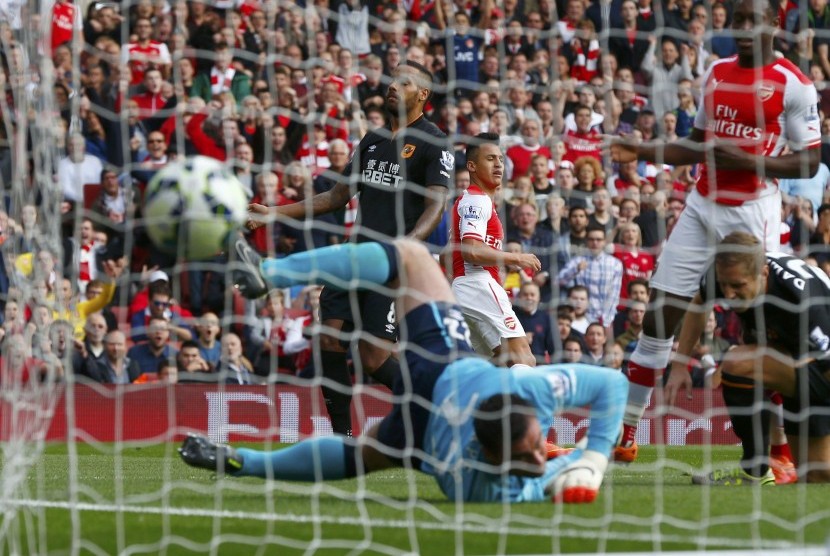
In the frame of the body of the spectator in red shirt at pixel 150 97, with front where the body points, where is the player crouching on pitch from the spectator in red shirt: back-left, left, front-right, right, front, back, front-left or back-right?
front-left

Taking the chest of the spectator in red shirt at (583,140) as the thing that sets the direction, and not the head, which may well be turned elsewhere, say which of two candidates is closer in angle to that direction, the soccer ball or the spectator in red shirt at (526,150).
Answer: the soccer ball

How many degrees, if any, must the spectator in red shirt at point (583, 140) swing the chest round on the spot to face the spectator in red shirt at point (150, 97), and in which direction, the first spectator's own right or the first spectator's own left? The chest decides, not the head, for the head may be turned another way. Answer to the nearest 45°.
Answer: approximately 45° to the first spectator's own right

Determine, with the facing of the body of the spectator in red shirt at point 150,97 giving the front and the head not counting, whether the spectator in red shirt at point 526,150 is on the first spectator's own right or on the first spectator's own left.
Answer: on the first spectator's own left

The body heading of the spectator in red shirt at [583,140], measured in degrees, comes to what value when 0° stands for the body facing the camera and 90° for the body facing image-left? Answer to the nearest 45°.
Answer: approximately 0°

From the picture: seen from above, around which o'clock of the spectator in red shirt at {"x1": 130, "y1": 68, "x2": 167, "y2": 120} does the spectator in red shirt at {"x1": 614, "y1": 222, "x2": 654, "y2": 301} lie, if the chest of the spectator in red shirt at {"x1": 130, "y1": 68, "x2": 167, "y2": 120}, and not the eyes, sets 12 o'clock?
the spectator in red shirt at {"x1": 614, "y1": 222, "x2": 654, "y2": 301} is roughly at 9 o'clock from the spectator in red shirt at {"x1": 130, "y1": 68, "x2": 167, "y2": 120}.
